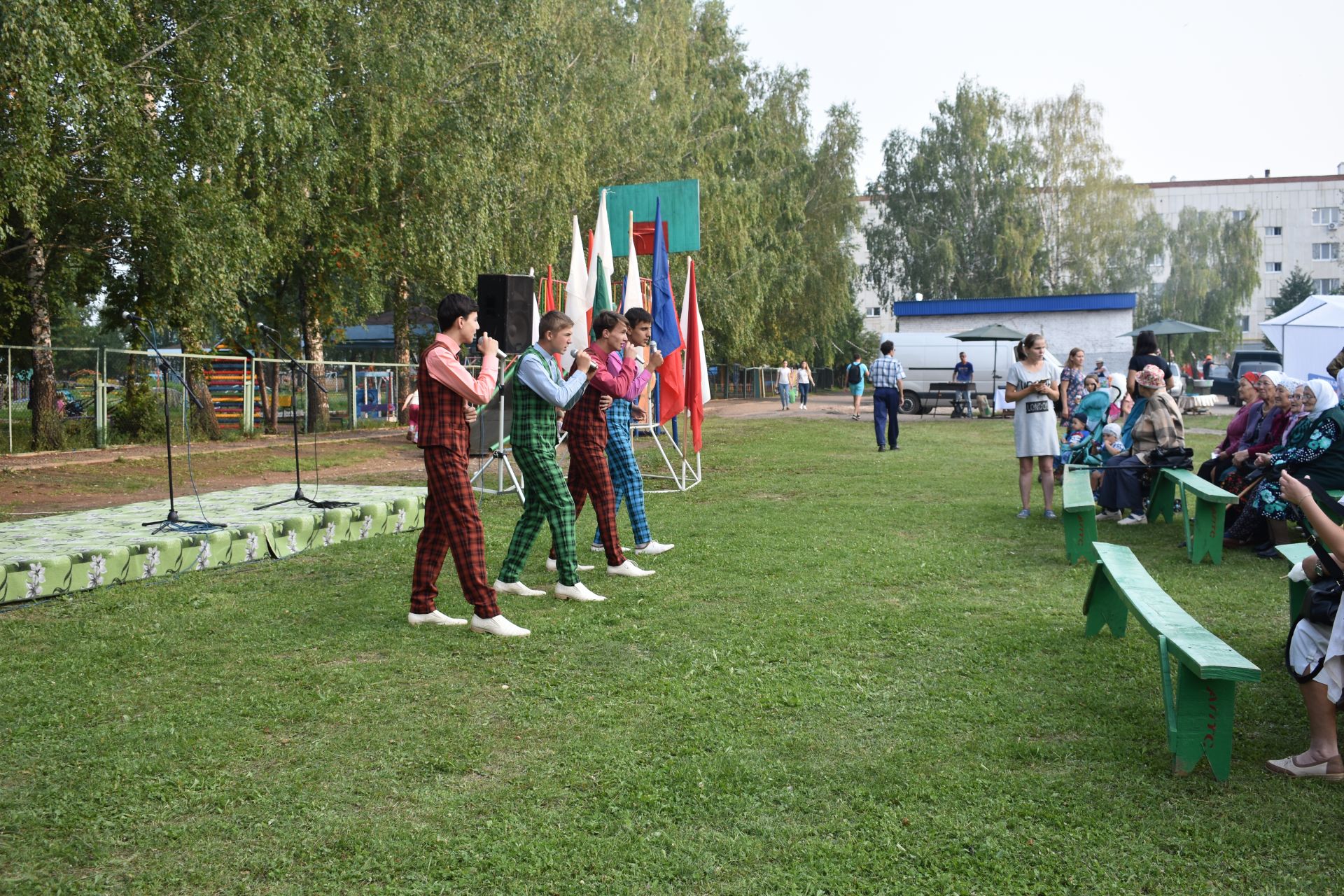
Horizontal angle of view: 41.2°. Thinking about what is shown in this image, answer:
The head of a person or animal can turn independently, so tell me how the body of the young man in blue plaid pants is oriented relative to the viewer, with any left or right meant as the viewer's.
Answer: facing to the right of the viewer

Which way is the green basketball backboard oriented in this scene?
toward the camera

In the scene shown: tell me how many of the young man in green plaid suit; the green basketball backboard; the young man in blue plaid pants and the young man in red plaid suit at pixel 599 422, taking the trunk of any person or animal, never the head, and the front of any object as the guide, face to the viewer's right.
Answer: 3

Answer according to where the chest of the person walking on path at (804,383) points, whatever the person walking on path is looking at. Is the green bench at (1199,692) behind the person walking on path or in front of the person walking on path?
in front

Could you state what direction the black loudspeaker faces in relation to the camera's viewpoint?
facing the viewer and to the right of the viewer

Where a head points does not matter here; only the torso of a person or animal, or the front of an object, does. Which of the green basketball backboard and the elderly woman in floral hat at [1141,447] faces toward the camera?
the green basketball backboard

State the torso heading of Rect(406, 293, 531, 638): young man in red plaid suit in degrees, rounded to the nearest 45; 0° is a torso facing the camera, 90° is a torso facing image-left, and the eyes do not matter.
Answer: approximately 270°

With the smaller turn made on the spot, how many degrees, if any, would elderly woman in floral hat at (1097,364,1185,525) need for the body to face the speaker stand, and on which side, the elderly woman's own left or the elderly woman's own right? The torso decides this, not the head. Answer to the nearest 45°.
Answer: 0° — they already face it

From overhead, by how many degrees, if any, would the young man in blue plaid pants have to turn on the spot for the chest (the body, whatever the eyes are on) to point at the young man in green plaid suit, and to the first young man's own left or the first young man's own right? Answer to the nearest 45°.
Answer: approximately 90° to the first young man's own right

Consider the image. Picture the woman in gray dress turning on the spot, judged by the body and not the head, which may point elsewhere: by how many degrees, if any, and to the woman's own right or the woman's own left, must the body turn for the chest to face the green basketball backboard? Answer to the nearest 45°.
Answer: approximately 135° to the woman's own right

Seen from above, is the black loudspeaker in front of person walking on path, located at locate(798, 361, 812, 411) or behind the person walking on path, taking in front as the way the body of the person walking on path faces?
in front

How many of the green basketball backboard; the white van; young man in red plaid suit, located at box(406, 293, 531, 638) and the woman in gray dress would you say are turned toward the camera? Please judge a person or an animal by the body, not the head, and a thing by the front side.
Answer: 2

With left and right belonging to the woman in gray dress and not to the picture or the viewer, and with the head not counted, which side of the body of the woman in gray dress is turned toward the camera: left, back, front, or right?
front

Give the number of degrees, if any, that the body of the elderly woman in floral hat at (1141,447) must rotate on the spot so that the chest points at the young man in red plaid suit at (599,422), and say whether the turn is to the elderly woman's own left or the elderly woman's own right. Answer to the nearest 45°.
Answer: approximately 45° to the elderly woman's own left

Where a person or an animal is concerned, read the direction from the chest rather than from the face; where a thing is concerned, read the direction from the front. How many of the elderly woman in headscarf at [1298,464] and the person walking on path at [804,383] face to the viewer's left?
1

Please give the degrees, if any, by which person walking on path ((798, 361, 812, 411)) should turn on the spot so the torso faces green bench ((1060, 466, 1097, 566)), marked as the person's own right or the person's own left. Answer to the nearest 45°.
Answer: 0° — they already face it

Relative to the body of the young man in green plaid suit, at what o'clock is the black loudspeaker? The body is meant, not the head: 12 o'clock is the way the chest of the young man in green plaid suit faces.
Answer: The black loudspeaker is roughly at 9 o'clock from the young man in green plaid suit.
